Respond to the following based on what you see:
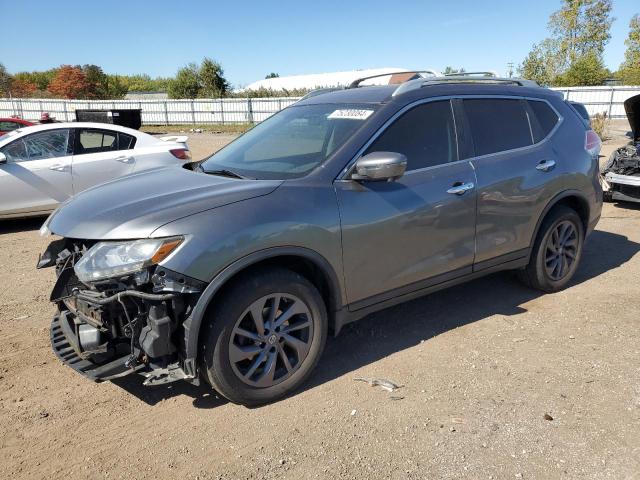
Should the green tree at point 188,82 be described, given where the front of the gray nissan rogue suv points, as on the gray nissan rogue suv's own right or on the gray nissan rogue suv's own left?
on the gray nissan rogue suv's own right

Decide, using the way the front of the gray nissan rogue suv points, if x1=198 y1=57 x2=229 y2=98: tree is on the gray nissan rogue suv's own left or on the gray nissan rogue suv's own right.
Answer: on the gray nissan rogue suv's own right

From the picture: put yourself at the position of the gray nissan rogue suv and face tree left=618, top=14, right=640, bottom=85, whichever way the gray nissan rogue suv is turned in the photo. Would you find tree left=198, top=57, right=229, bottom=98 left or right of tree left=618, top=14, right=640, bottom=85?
left

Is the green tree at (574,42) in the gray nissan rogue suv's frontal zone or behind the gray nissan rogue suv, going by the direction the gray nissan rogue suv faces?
behind

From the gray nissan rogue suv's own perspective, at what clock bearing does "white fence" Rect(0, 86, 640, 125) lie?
The white fence is roughly at 4 o'clock from the gray nissan rogue suv.

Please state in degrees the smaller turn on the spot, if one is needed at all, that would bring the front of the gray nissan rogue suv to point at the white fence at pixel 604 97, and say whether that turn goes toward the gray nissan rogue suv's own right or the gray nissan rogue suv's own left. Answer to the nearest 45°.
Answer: approximately 180°

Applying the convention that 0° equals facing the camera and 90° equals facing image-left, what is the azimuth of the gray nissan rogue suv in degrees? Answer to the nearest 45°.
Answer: approximately 45°

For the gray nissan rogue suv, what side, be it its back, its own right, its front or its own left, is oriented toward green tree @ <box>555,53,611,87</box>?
back
